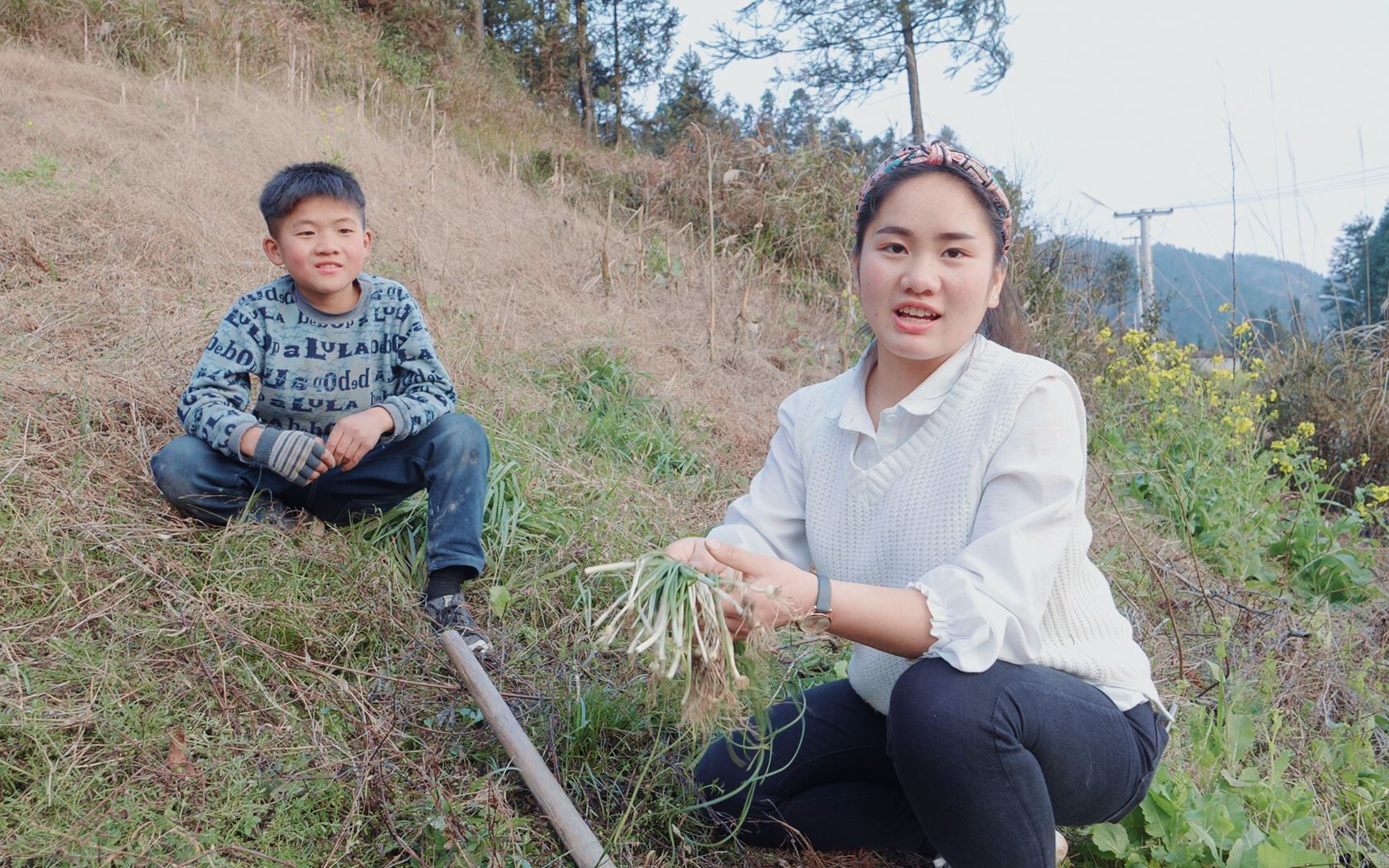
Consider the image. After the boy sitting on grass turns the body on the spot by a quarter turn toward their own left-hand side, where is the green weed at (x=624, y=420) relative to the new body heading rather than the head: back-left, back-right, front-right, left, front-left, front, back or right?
front-left

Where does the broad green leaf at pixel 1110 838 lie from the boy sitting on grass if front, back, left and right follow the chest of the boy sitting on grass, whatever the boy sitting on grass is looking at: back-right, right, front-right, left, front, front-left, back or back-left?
front-left

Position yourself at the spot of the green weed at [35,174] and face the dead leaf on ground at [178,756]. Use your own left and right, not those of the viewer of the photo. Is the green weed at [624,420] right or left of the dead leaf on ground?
left

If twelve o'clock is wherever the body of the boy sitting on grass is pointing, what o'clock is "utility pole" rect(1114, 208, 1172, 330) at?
The utility pole is roughly at 8 o'clock from the boy sitting on grass.

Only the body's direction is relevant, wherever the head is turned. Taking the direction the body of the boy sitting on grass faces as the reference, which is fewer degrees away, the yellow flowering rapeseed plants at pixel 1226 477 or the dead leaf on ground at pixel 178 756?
the dead leaf on ground

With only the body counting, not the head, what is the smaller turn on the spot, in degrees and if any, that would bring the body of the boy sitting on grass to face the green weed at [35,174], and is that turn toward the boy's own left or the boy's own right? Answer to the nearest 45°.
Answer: approximately 180°

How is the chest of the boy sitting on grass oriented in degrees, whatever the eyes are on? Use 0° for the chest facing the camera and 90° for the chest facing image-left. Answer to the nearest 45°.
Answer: approximately 0°

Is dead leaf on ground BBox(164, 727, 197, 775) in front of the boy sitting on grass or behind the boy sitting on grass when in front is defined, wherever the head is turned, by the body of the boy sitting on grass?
in front
